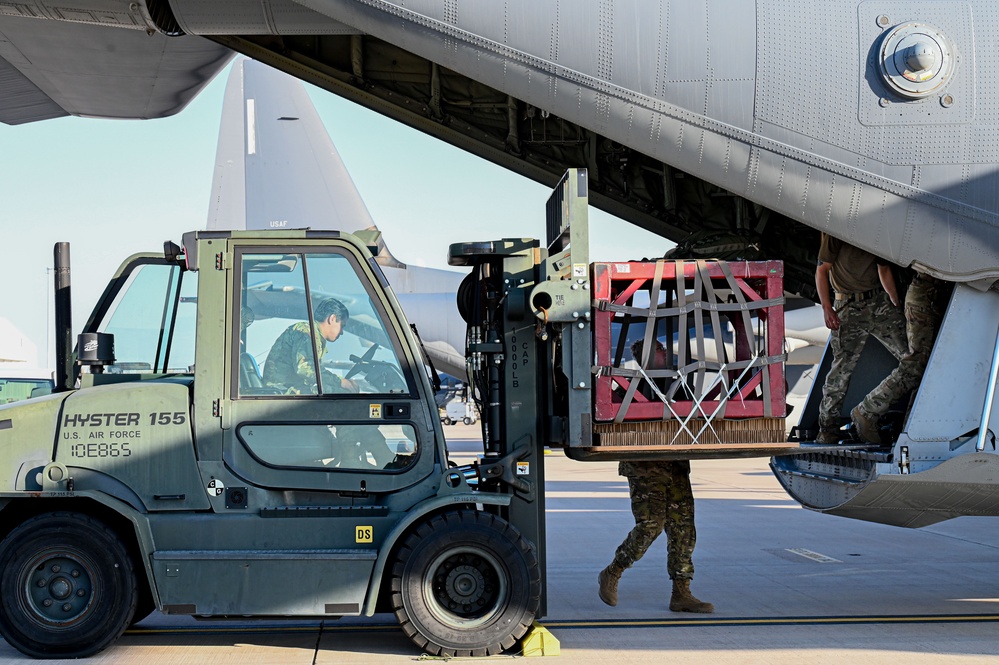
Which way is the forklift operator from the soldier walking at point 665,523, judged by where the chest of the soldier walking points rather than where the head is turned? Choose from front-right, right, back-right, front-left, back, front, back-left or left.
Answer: back-right

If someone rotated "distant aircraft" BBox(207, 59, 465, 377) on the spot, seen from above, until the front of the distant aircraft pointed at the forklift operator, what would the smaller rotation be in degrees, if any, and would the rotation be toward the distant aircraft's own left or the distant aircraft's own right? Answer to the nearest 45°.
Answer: approximately 90° to the distant aircraft's own right

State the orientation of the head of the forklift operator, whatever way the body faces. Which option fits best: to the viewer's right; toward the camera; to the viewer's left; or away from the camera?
to the viewer's right

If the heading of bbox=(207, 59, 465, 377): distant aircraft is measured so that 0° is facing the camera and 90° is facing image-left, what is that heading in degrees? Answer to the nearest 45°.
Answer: approximately 270°

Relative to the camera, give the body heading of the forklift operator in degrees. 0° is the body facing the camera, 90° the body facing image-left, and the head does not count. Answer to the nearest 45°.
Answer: approximately 270°

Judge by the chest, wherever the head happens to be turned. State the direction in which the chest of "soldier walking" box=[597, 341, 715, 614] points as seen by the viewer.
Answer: to the viewer's right

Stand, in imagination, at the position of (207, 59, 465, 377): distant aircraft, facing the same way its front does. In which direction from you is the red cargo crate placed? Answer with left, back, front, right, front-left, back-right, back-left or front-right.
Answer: right

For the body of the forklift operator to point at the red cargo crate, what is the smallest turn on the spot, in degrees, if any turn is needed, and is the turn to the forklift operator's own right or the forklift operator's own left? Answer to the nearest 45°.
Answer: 0° — they already face it
